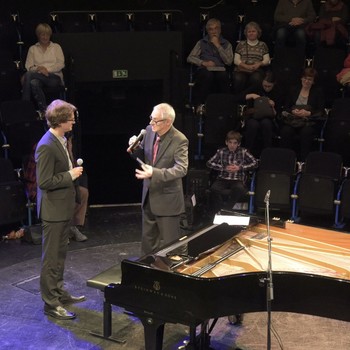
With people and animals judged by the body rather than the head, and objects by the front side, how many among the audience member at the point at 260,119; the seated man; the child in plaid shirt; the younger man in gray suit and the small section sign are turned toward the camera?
4

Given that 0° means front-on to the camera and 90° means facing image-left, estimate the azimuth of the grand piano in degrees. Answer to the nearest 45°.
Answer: approximately 135°

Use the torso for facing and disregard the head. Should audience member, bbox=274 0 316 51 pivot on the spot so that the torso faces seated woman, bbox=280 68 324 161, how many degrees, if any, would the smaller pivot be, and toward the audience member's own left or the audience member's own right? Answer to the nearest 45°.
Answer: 0° — they already face them

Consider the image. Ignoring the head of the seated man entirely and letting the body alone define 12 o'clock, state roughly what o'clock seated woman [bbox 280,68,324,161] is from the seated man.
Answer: The seated woman is roughly at 10 o'clock from the seated man.

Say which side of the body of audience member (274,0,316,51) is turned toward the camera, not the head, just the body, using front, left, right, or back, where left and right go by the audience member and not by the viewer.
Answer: front

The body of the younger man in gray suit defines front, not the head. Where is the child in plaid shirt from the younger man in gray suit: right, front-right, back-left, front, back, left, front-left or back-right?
front-left

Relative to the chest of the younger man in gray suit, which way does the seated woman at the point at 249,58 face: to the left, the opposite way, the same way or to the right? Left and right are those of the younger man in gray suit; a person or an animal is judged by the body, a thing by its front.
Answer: to the right

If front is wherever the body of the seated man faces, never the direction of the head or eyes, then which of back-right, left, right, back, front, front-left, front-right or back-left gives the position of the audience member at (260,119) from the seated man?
front-left

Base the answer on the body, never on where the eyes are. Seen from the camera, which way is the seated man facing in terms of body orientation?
toward the camera

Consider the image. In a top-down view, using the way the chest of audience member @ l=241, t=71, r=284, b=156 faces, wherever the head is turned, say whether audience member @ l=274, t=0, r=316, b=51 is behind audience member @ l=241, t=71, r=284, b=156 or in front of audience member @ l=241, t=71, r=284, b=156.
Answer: behind

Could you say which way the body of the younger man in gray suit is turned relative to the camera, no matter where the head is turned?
to the viewer's right

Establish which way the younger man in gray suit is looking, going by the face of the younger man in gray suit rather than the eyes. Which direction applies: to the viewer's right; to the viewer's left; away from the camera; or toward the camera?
to the viewer's right

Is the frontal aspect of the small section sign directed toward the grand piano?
yes
